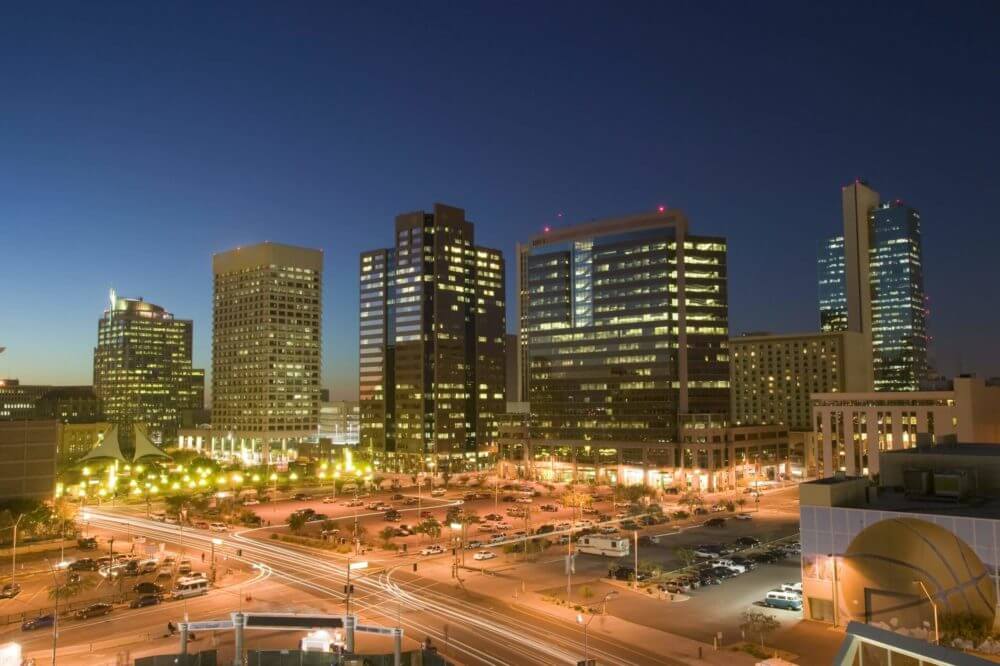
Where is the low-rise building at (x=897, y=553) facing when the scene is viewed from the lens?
facing the viewer

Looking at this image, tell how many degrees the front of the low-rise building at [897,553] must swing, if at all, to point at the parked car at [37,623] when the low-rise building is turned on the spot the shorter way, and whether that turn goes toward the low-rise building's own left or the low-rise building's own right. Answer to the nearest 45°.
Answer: approximately 90° to the low-rise building's own right

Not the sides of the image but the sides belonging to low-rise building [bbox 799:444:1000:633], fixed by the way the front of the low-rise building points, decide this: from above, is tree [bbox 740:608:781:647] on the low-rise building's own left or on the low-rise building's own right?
on the low-rise building's own right

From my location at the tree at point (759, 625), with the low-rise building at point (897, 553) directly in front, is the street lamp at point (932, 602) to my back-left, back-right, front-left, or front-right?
front-right
